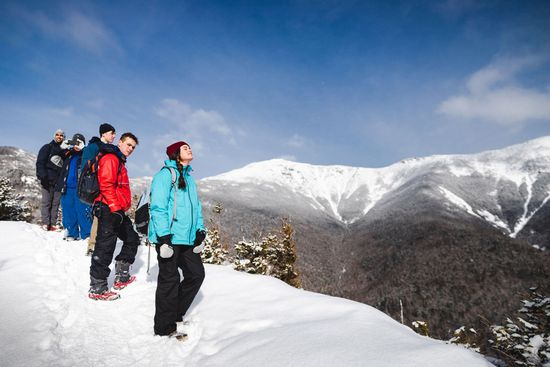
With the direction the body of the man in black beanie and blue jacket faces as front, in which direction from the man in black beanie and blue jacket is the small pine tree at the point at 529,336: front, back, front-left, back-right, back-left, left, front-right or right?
front-right

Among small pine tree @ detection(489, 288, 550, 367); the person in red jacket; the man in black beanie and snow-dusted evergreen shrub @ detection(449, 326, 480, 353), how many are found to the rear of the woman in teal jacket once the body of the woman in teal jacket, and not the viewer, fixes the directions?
2

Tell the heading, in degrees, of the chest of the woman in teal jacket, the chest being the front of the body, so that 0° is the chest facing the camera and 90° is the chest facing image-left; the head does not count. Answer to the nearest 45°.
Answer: approximately 315°

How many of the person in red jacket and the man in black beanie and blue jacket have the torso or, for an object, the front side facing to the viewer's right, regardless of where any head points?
2

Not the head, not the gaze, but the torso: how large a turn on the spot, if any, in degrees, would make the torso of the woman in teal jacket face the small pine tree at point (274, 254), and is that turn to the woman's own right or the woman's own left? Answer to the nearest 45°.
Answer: approximately 135° to the woman's own left

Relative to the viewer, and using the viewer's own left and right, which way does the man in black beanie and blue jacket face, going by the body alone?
facing to the right of the viewer

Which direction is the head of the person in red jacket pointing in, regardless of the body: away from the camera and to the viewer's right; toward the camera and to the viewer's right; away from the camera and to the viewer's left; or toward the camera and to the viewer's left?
toward the camera and to the viewer's right

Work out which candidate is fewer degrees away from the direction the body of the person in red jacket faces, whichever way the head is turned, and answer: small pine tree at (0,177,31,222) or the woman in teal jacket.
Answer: the woman in teal jacket

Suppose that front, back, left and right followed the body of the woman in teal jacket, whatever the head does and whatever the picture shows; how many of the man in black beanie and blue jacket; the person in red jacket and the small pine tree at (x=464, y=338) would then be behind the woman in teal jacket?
2

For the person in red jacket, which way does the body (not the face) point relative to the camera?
to the viewer's right
